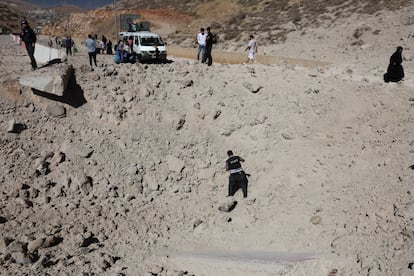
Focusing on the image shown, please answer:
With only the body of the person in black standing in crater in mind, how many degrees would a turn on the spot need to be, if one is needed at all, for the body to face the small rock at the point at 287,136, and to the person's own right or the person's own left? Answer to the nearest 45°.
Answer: approximately 45° to the person's own right

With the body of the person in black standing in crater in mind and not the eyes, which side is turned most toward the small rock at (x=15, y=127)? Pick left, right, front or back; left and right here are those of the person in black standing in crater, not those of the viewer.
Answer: left

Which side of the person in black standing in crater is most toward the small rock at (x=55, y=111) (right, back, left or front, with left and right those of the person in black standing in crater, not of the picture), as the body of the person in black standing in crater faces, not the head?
left

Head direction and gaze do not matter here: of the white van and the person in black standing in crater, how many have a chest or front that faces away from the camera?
1

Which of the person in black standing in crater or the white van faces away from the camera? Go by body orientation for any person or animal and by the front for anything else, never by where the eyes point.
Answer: the person in black standing in crater

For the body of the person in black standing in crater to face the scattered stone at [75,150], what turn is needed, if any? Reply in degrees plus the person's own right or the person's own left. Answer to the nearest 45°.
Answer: approximately 90° to the person's own left

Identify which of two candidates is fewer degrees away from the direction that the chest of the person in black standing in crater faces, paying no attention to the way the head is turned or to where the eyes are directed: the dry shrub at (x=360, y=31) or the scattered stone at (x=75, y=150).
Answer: the dry shrub

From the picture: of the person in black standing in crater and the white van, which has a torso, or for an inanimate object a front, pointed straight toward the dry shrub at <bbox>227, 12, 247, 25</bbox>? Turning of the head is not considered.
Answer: the person in black standing in crater

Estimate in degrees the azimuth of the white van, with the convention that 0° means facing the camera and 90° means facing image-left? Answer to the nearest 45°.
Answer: approximately 315°

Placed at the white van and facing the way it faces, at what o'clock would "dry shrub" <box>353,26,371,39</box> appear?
The dry shrub is roughly at 10 o'clock from the white van.

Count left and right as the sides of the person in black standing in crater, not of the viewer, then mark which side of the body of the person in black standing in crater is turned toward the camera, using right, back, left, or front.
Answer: back

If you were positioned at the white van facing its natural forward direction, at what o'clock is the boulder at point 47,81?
The boulder is roughly at 2 o'clock from the white van.

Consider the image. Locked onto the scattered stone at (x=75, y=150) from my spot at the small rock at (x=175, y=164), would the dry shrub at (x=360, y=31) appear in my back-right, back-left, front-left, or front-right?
back-right

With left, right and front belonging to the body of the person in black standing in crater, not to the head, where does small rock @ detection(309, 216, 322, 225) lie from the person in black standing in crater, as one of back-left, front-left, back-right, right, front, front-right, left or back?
back-right
